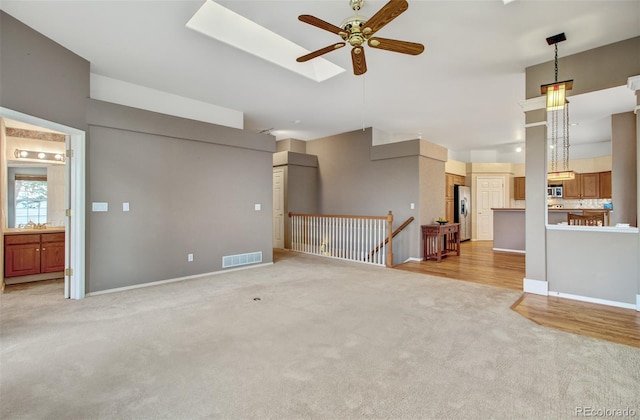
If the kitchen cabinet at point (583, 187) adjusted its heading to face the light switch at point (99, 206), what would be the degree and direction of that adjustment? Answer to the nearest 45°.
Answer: approximately 45° to its right

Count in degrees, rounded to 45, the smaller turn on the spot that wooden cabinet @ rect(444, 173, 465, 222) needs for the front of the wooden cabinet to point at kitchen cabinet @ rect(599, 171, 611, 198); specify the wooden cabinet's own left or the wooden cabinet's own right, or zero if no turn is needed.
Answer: approximately 45° to the wooden cabinet's own left

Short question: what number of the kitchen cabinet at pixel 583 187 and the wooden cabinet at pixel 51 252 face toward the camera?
2

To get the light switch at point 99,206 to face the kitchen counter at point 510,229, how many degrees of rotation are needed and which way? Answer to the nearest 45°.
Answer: approximately 90° to its left

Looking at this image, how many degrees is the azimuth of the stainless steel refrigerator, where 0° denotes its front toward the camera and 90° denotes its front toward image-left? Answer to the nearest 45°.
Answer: approximately 315°

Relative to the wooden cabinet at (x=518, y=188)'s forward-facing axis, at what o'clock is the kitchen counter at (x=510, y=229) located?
The kitchen counter is roughly at 12 o'clock from the wooden cabinet.

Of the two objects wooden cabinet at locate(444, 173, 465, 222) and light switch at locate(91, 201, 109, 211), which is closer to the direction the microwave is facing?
the light switch
